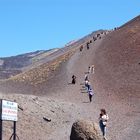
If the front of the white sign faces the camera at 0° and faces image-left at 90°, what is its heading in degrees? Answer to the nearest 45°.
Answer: approximately 0°

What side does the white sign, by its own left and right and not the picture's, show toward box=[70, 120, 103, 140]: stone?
left
